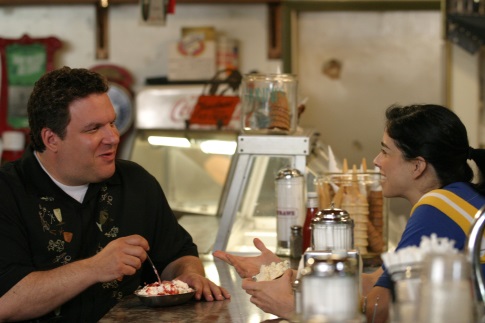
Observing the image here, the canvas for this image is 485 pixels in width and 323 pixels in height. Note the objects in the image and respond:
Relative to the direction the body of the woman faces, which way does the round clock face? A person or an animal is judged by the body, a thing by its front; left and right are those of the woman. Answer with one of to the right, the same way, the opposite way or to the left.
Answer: to the left

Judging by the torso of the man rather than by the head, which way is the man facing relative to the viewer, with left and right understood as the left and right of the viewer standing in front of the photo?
facing the viewer and to the right of the viewer

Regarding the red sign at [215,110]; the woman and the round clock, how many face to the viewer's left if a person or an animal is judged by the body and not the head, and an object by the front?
1

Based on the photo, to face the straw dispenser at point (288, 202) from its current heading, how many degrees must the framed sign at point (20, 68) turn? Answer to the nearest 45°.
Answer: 0° — it already faces it

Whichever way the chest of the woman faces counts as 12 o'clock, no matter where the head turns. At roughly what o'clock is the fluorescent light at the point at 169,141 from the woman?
The fluorescent light is roughly at 2 o'clock from the woman.

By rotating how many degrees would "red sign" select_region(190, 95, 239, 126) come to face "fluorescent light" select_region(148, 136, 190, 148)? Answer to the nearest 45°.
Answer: approximately 135° to its right

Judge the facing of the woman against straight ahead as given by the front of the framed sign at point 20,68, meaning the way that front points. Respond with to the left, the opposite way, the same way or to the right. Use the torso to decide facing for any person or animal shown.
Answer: to the right

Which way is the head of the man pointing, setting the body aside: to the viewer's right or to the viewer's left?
to the viewer's right

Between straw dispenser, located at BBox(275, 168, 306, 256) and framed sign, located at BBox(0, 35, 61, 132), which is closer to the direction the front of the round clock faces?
the straw dispenser

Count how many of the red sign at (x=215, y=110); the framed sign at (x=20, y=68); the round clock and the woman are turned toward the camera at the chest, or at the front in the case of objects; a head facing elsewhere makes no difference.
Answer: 3

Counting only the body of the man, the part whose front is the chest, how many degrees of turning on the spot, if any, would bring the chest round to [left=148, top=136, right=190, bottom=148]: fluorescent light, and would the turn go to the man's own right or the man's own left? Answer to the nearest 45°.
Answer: approximately 135° to the man's own left

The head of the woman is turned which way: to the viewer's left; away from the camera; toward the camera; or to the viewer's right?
to the viewer's left
